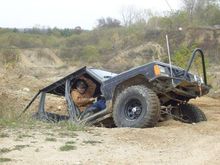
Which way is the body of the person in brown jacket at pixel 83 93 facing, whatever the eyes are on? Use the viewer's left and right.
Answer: facing the viewer and to the right of the viewer
